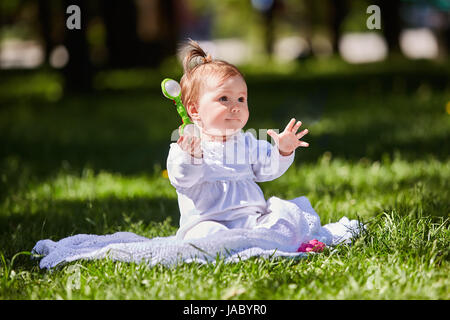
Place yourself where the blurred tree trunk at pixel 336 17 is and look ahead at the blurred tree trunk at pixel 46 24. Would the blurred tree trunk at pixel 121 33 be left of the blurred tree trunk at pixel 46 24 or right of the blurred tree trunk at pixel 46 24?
left

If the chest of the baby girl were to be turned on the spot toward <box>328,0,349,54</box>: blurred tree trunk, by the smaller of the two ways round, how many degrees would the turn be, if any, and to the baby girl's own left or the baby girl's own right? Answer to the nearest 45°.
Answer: approximately 135° to the baby girl's own left

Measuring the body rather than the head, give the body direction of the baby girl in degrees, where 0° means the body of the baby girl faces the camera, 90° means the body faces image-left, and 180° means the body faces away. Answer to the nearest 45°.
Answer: approximately 315°

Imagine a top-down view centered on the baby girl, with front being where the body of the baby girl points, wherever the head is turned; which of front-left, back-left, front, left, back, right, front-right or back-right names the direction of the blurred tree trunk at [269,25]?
back-left

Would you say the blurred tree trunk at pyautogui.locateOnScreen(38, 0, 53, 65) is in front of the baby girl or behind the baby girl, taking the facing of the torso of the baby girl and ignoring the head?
behind
